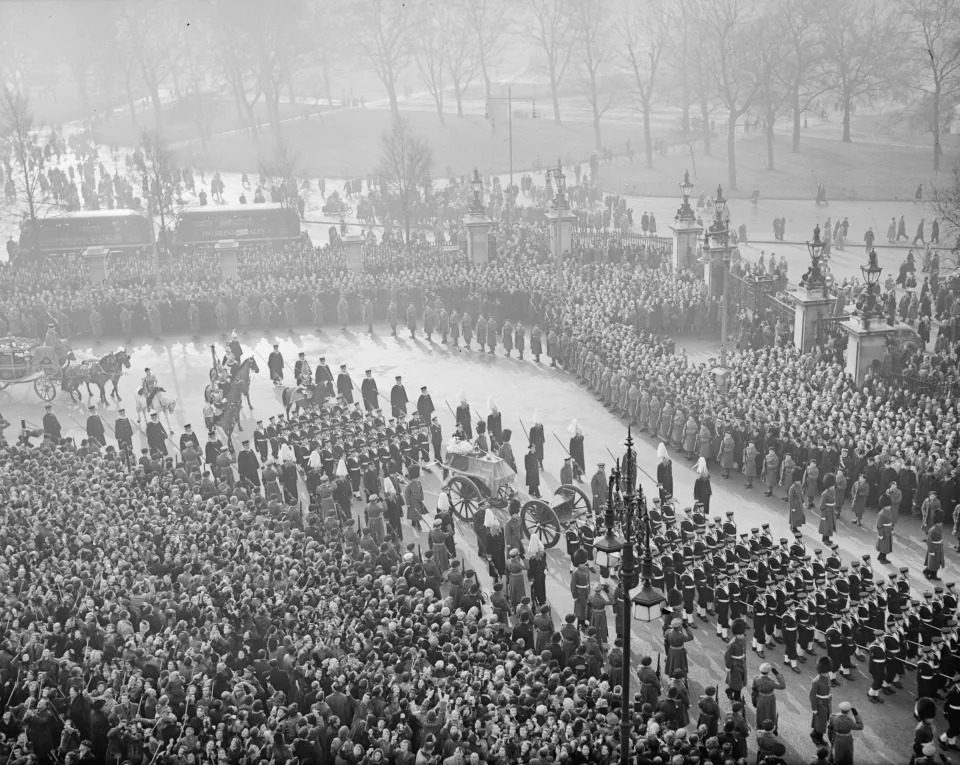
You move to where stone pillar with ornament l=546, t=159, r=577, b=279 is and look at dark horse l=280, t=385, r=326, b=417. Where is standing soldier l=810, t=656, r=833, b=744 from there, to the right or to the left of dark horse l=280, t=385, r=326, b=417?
left

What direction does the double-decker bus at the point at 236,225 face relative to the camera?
to the viewer's left
